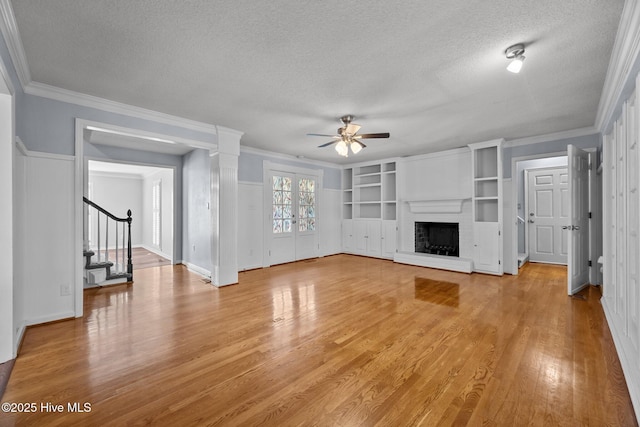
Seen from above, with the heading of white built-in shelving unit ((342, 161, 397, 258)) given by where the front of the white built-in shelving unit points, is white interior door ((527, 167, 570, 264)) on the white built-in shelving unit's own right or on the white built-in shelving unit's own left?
on the white built-in shelving unit's own left

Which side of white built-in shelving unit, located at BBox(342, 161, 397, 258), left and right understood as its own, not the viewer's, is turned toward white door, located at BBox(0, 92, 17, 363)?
front

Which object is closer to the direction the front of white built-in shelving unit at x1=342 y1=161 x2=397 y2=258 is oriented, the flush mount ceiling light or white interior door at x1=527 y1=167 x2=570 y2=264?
the flush mount ceiling light

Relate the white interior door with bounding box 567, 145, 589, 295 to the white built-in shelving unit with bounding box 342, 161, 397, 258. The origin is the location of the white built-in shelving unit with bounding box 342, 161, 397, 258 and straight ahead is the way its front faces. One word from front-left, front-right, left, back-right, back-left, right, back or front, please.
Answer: left

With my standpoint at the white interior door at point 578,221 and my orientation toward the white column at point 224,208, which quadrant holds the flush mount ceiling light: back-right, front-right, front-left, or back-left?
front-left

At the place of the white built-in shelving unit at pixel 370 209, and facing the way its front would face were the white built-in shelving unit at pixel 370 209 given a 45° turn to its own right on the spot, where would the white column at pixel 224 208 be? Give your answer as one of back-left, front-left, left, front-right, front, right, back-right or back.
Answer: front-left

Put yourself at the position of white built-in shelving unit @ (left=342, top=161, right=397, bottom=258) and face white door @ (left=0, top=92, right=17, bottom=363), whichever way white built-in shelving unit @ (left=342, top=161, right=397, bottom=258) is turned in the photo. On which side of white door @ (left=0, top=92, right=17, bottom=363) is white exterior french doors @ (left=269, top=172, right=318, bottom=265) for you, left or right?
right

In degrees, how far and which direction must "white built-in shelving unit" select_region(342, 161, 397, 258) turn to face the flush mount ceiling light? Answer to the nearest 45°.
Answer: approximately 45° to its left

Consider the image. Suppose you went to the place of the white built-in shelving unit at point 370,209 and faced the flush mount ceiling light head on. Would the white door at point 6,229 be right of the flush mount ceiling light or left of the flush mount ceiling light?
right

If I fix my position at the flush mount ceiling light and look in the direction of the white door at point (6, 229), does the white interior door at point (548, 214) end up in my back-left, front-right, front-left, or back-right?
back-right
